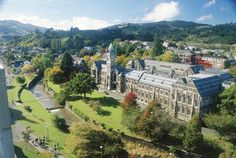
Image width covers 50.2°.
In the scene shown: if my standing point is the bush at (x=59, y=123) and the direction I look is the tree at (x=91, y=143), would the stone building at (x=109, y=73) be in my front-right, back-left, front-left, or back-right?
back-left

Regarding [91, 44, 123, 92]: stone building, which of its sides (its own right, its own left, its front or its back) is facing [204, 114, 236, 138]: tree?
left

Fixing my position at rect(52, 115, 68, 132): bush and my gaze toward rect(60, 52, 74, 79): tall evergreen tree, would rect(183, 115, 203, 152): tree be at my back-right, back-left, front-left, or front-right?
back-right

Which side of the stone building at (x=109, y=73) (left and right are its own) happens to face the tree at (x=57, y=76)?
right

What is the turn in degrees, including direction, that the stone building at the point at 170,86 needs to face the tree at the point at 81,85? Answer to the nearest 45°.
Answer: approximately 45° to its right

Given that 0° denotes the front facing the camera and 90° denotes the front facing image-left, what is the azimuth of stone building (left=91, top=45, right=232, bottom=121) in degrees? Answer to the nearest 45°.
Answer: approximately 45°

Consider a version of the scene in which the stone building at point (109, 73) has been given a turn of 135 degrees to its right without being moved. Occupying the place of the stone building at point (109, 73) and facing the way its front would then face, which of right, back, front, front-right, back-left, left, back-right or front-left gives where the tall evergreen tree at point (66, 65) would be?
front-left

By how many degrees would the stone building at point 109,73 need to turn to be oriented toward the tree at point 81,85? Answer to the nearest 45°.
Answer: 0° — it already faces it

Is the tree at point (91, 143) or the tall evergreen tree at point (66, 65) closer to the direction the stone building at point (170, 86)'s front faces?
the tree

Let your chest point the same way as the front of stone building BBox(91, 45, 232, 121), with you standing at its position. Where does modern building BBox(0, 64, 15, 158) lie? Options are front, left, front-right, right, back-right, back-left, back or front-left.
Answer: front-left

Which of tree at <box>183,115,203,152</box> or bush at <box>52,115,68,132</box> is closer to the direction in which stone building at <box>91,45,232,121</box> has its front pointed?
the bush
